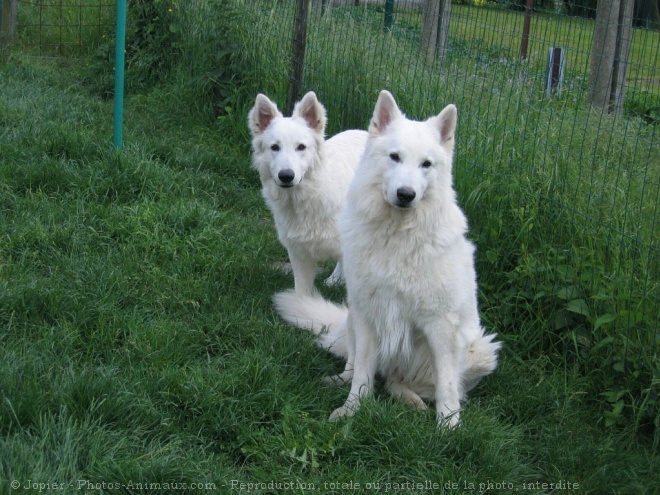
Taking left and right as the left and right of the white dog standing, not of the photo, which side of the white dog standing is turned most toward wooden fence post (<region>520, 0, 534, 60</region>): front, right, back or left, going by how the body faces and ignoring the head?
back

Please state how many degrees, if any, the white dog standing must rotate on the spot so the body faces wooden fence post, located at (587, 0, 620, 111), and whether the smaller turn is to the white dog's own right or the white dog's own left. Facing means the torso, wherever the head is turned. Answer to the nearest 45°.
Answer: approximately 135° to the white dog's own left

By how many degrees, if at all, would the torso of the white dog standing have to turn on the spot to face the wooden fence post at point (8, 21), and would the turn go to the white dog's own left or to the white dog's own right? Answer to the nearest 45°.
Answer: approximately 90° to the white dog's own right

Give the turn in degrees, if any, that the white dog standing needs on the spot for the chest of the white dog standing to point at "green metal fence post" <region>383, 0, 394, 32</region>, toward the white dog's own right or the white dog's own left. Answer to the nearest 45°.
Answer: approximately 135° to the white dog's own right

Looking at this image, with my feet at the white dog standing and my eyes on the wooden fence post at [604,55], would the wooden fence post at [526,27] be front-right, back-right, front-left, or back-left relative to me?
front-left

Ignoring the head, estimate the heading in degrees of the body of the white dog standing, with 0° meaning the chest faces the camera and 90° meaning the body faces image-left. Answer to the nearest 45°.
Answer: approximately 45°

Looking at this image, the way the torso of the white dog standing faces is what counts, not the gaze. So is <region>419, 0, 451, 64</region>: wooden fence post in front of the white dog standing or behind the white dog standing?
behind
